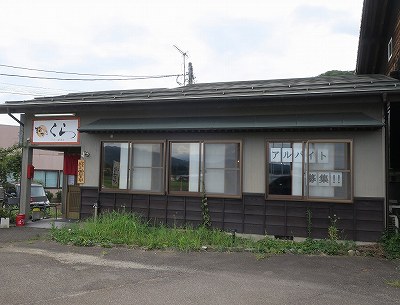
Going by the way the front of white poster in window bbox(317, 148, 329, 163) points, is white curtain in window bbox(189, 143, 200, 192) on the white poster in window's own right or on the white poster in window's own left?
on the white poster in window's own right

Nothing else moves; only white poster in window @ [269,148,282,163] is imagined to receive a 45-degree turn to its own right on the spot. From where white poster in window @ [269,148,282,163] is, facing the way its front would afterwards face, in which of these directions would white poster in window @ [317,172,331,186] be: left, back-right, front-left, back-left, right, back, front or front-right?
back-left

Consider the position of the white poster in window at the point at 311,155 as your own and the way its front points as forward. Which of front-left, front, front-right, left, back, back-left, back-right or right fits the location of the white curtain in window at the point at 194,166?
right

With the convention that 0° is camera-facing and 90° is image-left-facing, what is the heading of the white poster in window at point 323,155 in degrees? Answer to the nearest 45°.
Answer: approximately 0°

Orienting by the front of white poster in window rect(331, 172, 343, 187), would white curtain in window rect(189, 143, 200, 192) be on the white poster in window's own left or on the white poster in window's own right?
on the white poster in window's own right

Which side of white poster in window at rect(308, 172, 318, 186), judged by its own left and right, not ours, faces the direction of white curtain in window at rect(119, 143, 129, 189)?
right

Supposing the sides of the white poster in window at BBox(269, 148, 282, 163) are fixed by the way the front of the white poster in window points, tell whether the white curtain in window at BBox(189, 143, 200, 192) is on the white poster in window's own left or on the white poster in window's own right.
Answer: on the white poster in window's own right

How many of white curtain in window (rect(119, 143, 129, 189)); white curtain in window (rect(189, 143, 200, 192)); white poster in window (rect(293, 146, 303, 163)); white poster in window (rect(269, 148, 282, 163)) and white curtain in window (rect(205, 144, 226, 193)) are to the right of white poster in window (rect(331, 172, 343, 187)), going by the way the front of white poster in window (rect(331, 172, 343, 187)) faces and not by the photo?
5

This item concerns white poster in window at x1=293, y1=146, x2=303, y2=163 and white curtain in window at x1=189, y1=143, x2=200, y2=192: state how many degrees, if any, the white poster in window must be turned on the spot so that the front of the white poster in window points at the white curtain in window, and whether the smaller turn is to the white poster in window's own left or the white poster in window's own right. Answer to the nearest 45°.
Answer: approximately 90° to the white poster in window's own right

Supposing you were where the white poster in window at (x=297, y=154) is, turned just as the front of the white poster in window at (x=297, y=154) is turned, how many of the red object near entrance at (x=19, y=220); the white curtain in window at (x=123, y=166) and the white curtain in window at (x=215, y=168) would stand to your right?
3

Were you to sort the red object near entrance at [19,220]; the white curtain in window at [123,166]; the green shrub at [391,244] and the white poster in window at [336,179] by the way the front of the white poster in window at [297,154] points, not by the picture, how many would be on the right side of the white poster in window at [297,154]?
2
